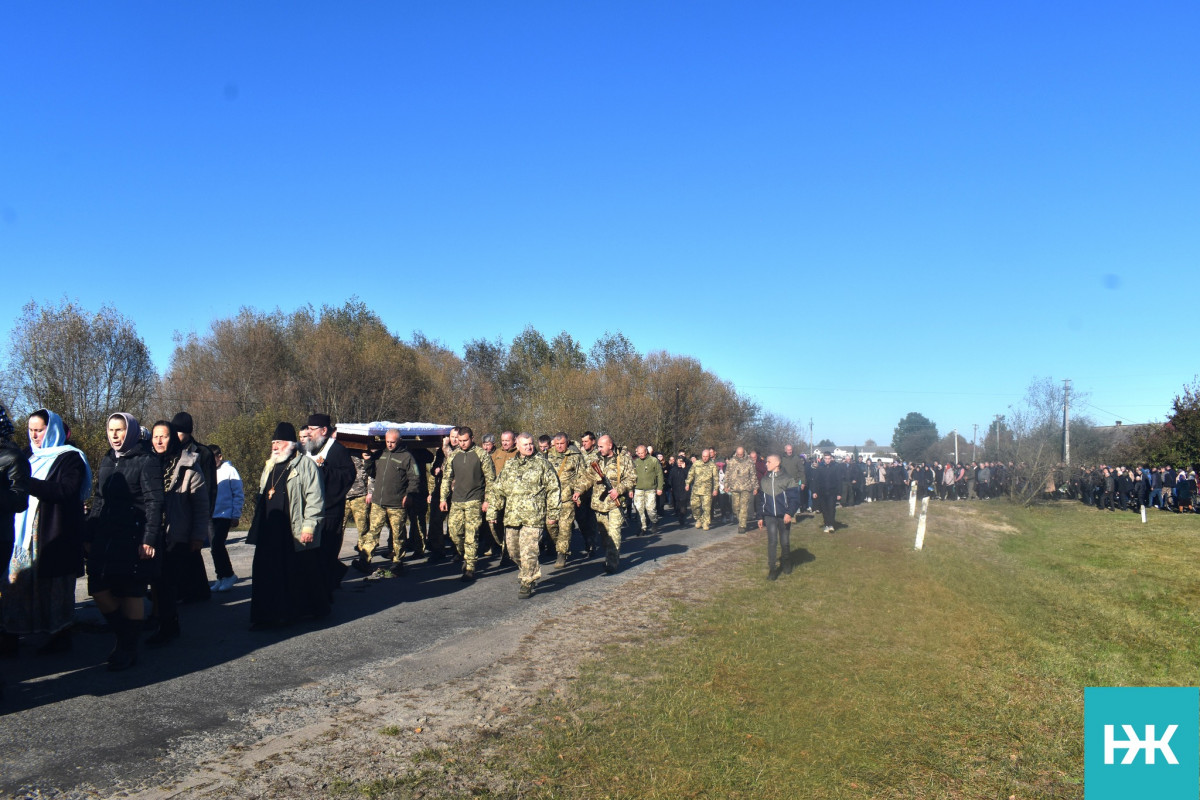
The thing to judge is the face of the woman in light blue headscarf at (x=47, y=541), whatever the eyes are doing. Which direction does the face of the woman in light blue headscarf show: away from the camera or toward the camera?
toward the camera

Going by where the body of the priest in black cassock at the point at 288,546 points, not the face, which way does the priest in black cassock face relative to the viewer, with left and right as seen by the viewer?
facing the viewer and to the left of the viewer

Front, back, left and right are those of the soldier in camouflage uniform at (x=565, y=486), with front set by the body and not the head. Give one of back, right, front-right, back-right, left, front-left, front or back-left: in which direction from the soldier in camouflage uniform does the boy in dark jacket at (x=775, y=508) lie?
back-left

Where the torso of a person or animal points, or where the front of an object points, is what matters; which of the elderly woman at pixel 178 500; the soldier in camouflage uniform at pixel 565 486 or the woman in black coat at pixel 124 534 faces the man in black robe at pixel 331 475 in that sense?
the soldier in camouflage uniform

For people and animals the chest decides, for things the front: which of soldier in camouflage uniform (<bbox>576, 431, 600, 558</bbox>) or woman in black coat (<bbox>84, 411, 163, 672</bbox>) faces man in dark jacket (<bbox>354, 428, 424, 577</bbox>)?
the soldier in camouflage uniform

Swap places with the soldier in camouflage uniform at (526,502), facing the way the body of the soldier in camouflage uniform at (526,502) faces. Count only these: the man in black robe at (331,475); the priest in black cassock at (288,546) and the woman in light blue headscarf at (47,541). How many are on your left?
0

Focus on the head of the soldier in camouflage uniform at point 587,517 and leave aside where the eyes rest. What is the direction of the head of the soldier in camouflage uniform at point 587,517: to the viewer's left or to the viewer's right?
to the viewer's left

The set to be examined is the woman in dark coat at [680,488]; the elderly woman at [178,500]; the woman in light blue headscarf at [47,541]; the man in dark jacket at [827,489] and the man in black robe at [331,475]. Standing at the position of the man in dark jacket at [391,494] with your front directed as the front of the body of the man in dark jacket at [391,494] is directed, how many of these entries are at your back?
2

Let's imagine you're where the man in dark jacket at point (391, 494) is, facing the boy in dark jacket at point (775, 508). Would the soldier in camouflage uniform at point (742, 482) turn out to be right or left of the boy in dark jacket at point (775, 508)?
left

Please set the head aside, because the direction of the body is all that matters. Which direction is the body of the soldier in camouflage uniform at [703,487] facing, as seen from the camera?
toward the camera

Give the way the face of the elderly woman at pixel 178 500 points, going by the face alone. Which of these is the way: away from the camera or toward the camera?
toward the camera

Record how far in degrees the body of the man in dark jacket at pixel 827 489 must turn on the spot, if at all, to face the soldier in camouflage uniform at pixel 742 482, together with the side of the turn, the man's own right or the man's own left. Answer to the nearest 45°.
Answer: approximately 90° to the man's own right

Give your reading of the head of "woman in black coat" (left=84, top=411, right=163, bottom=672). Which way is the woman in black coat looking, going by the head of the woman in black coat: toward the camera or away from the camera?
toward the camera

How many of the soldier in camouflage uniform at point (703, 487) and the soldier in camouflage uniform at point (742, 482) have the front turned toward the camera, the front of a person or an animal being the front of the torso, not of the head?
2

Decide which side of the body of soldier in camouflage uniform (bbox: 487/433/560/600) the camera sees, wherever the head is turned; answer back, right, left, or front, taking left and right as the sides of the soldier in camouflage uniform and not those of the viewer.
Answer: front

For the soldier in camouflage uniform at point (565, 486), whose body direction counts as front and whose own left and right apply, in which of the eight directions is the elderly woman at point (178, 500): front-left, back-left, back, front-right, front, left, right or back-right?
front

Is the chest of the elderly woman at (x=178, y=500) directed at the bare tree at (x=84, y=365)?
no

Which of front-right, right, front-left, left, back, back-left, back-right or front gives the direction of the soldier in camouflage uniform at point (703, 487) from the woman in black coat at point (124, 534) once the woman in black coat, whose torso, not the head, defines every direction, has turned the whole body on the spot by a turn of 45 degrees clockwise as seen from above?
back-right
